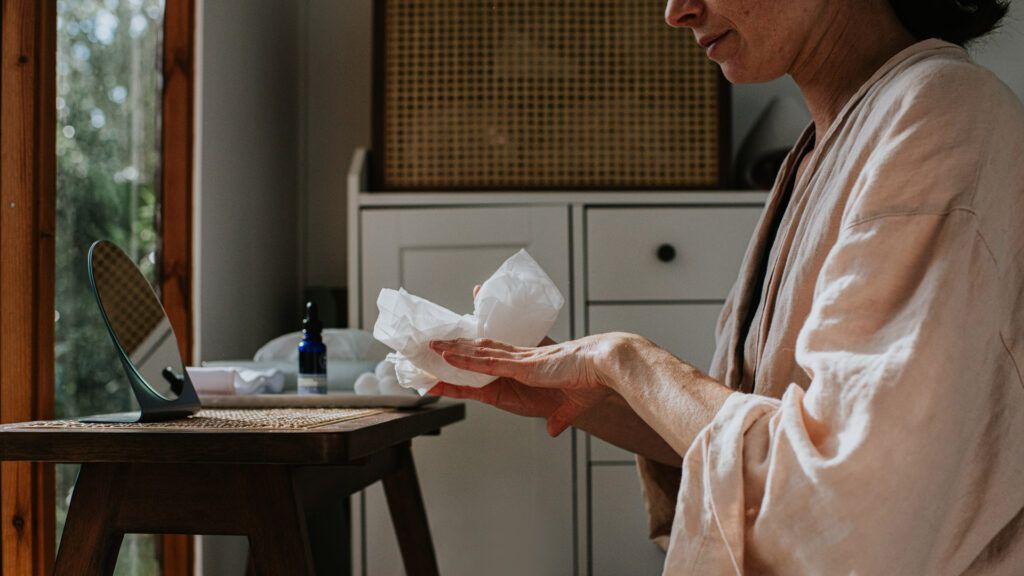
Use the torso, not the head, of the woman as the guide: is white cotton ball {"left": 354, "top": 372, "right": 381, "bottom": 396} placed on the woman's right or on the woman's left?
on the woman's right

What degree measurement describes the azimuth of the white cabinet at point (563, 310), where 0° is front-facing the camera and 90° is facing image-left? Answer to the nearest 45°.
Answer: approximately 0°

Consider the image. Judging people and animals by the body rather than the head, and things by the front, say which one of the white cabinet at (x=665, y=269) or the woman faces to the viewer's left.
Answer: the woman

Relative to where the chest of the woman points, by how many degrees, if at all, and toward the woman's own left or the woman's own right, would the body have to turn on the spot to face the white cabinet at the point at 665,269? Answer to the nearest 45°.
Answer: approximately 90° to the woman's own right

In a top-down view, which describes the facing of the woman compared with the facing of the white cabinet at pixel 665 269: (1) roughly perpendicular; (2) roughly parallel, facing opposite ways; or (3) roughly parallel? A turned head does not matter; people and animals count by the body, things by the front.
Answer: roughly perpendicular

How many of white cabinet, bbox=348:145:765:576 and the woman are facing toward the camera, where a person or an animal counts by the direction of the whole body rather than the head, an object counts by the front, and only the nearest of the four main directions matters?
1

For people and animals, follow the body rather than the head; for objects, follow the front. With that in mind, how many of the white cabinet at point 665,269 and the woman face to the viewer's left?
1

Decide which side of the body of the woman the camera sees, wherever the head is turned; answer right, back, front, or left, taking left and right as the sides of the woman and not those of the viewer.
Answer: left
